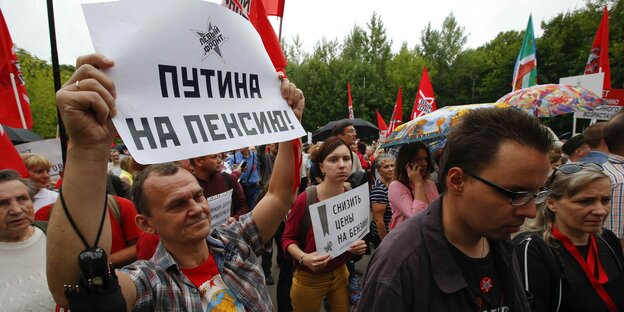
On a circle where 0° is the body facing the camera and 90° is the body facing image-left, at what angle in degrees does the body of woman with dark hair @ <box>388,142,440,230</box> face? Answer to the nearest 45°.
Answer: approximately 315°

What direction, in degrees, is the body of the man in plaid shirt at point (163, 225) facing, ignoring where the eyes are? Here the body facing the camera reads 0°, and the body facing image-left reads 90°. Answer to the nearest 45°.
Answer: approximately 315°

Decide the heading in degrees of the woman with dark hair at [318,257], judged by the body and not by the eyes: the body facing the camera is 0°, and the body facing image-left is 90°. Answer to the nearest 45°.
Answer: approximately 315°

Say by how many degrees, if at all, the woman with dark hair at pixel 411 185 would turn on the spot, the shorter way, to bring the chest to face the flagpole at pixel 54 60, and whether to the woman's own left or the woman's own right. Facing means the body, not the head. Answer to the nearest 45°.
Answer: approximately 90° to the woman's own right

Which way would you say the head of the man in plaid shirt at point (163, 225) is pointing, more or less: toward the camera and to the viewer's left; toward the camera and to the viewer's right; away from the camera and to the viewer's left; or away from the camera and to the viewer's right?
toward the camera and to the viewer's right

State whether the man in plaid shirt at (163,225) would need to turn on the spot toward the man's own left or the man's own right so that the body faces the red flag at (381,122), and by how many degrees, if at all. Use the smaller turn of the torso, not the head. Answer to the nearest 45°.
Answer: approximately 90° to the man's own left

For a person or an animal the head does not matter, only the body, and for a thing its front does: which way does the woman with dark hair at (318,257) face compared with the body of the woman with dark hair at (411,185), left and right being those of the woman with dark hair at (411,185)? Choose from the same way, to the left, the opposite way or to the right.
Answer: the same way

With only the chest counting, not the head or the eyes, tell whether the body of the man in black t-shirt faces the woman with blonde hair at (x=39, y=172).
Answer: no

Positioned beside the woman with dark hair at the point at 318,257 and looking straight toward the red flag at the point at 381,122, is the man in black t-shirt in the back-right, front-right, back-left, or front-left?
back-right
